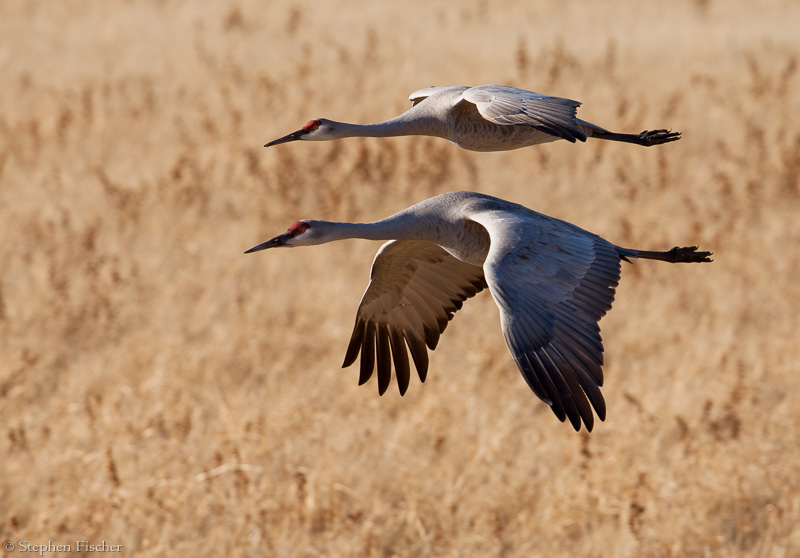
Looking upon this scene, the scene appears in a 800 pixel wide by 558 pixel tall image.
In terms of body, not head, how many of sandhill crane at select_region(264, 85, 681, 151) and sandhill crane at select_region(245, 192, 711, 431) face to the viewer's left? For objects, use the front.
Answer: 2

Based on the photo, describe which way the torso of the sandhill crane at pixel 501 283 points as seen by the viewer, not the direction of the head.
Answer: to the viewer's left

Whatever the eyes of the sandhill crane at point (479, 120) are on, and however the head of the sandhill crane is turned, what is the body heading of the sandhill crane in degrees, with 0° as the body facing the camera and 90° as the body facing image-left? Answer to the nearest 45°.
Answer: approximately 90°
